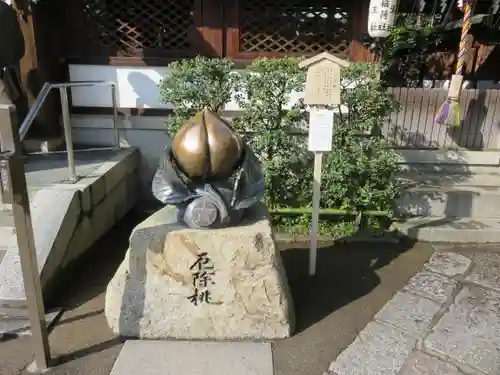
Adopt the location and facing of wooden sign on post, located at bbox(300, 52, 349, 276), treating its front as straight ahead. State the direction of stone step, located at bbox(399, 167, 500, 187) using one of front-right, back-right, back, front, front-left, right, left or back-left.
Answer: back-left

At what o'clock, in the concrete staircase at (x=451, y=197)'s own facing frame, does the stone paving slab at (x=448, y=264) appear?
The stone paving slab is roughly at 12 o'clock from the concrete staircase.

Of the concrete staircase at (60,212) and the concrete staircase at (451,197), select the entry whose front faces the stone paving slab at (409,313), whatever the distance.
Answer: the concrete staircase at (451,197)

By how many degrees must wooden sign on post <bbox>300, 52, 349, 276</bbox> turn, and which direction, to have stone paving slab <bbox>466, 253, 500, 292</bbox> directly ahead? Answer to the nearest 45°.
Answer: approximately 90° to its left

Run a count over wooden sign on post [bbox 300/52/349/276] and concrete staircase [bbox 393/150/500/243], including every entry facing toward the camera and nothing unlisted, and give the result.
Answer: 2

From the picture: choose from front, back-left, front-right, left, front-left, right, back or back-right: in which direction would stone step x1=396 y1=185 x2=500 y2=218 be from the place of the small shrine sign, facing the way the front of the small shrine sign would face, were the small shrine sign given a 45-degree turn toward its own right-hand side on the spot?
back

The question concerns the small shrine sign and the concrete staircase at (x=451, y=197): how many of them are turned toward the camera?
2

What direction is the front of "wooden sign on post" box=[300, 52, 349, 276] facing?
toward the camera

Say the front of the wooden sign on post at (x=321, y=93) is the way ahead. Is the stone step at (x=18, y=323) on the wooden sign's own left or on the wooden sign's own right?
on the wooden sign's own right

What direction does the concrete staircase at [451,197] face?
toward the camera

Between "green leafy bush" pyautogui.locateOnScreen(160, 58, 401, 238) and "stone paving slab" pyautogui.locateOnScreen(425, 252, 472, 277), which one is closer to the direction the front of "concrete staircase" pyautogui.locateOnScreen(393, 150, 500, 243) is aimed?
the stone paving slab

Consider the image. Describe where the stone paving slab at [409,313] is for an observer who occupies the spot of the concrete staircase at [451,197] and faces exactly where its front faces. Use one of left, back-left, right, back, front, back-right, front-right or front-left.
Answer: front

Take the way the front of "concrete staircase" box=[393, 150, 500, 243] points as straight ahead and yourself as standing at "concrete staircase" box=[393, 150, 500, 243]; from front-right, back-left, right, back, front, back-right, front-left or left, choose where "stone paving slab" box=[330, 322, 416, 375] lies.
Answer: front
